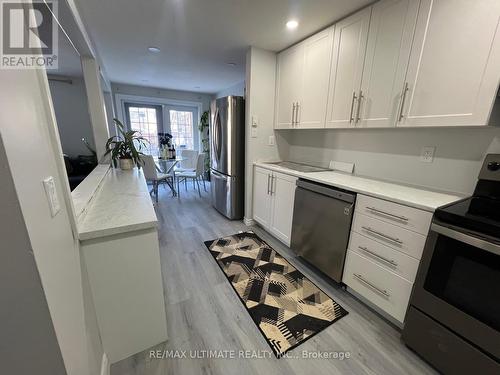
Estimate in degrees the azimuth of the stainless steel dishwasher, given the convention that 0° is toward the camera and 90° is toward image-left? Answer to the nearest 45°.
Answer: approximately 45°

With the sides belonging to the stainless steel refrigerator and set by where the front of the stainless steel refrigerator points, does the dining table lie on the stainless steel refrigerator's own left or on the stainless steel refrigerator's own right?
on the stainless steel refrigerator's own right

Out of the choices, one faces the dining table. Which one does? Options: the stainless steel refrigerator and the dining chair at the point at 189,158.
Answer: the dining chair

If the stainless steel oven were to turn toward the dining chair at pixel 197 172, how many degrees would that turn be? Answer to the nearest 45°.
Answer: approximately 45° to its right

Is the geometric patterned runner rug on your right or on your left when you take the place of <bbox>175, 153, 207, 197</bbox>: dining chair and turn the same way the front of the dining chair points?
on your left

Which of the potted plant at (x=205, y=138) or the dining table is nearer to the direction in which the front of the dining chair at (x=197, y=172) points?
the dining table

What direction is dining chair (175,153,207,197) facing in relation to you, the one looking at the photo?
facing to the left of the viewer

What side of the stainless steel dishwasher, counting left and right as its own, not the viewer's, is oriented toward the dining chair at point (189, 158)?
right

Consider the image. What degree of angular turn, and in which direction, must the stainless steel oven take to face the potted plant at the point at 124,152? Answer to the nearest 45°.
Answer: approximately 45° to its right

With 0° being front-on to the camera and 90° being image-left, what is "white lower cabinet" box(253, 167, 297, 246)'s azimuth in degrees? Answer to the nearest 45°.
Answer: approximately 45°

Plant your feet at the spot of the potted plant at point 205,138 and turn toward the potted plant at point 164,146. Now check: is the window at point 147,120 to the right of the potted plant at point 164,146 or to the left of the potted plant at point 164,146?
right
